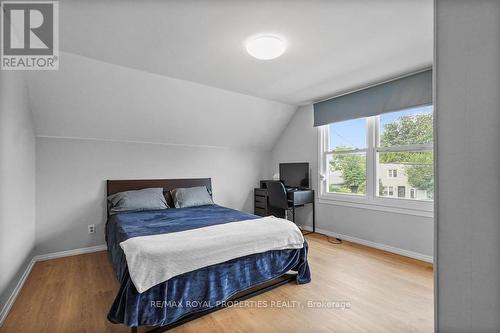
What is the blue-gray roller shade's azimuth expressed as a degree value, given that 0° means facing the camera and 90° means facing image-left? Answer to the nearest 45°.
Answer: approximately 45°

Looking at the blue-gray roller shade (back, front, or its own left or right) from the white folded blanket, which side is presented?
front

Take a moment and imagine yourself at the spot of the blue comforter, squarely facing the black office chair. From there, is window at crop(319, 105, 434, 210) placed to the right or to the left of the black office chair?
right

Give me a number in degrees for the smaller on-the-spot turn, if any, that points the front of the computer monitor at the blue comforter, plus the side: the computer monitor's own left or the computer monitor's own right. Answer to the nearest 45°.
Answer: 0° — it already faces it

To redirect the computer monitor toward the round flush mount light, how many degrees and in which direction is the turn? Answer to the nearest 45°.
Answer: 0° — it already faces it

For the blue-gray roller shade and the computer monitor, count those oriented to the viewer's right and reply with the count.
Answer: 0
